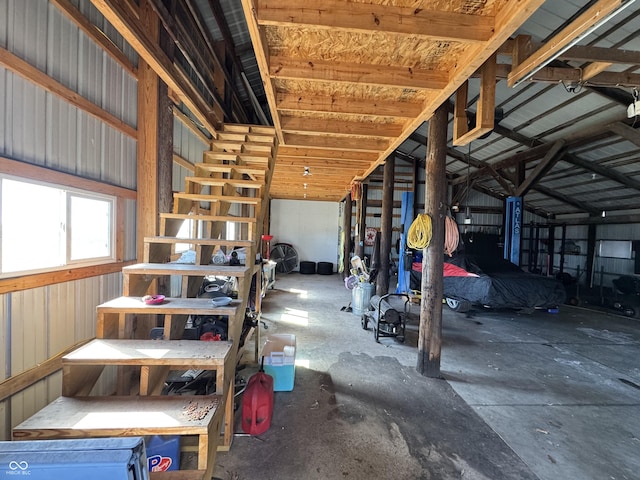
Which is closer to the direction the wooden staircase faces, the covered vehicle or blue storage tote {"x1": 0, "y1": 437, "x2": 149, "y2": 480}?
the blue storage tote

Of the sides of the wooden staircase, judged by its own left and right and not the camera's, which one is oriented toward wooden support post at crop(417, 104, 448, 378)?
left

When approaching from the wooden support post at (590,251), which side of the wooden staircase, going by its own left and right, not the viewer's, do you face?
left

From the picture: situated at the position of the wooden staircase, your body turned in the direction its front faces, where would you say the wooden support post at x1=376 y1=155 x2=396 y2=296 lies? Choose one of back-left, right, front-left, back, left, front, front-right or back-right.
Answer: back-left

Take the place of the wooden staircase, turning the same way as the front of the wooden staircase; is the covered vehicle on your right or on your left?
on your left

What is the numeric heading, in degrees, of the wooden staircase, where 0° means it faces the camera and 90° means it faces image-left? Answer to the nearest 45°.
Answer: approximately 0°
